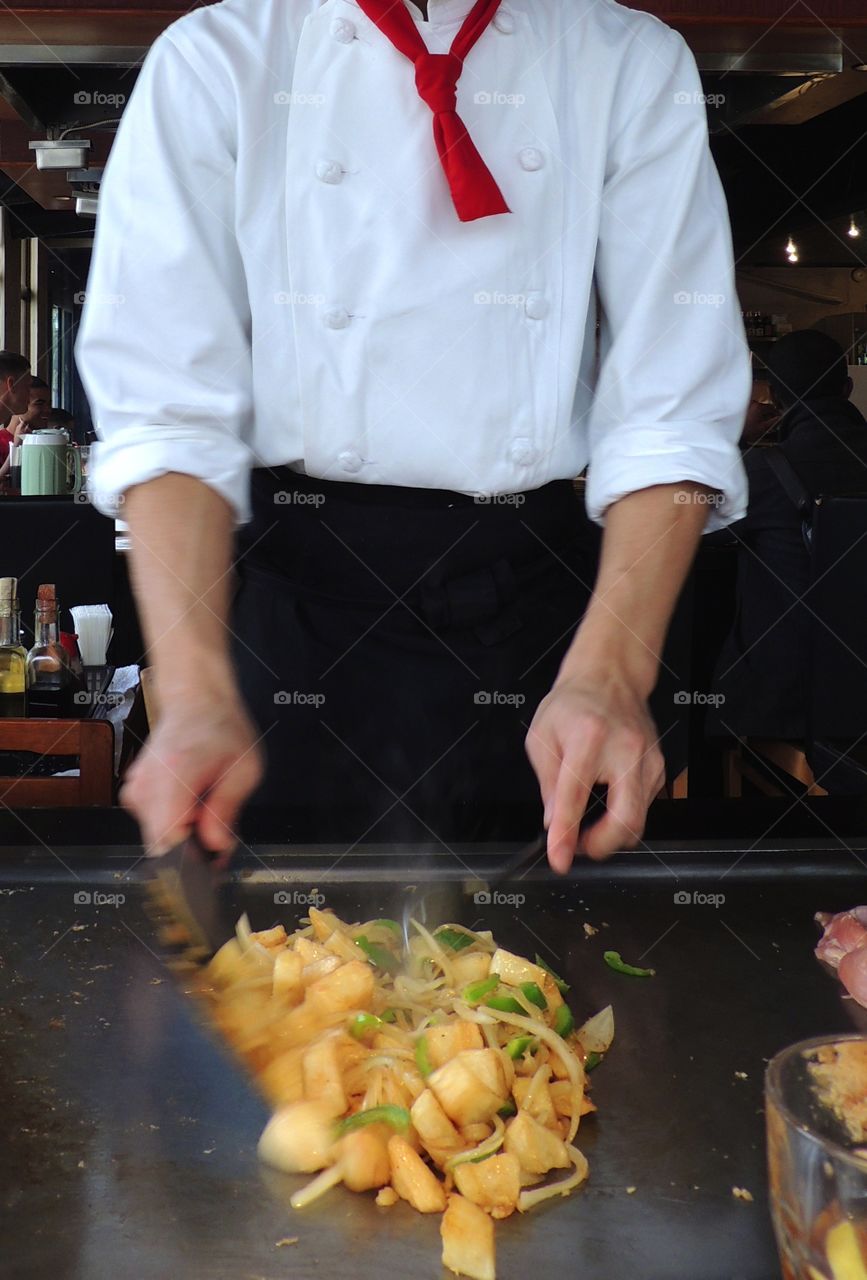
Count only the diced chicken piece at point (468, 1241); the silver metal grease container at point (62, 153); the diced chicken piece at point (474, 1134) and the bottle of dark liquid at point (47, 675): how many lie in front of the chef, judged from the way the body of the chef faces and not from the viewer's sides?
2

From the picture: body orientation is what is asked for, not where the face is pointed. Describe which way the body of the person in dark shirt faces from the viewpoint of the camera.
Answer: away from the camera

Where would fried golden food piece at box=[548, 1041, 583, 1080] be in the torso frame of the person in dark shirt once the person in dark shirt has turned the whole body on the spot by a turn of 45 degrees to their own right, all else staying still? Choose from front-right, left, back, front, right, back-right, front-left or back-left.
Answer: back-right

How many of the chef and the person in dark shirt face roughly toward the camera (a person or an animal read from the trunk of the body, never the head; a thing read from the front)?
1

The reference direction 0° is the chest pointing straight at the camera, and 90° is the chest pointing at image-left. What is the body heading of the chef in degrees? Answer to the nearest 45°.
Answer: approximately 0°

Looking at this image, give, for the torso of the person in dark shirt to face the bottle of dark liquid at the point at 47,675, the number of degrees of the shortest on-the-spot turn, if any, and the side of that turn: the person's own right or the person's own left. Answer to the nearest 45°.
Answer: approximately 135° to the person's own left

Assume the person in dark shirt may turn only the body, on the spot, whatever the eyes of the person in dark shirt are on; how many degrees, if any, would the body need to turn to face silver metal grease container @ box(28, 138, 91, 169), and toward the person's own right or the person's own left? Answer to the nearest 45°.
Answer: approximately 90° to the person's own left

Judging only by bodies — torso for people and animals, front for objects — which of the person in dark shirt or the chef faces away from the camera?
the person in dark shirt

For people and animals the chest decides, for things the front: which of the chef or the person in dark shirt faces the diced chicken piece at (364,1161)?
the chef
